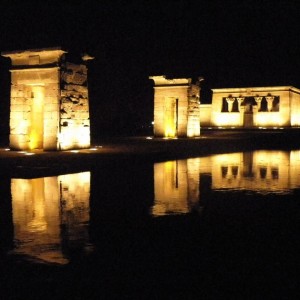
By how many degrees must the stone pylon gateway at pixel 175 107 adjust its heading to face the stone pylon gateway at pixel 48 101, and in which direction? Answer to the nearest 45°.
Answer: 0° — it already faces it

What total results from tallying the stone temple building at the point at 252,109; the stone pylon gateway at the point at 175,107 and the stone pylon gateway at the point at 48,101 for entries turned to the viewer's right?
0

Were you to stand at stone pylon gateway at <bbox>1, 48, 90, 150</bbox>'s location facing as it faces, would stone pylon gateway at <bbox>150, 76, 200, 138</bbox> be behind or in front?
behind

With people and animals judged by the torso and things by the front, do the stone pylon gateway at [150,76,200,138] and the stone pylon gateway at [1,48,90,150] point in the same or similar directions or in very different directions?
same or similar directions

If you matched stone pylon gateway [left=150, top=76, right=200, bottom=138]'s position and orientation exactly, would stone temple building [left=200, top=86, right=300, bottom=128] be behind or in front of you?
behind

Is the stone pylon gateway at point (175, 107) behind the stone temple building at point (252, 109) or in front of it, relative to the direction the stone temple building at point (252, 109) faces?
in front

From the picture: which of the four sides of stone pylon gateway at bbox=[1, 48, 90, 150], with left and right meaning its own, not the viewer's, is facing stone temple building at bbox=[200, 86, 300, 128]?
back

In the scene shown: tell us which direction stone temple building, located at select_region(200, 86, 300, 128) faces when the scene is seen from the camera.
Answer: facing the viewer

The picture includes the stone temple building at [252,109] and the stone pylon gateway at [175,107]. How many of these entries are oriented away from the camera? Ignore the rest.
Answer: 0

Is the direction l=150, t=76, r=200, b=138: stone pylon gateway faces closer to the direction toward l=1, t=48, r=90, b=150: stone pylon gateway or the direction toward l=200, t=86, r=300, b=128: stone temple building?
the stone pylon gateway

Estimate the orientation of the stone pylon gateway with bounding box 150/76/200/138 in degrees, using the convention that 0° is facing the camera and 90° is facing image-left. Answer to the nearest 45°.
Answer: approximately 45°

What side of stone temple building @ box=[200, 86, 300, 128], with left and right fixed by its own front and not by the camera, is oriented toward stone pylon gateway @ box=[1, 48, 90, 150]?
front

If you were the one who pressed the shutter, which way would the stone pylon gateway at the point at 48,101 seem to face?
facing the viewer and to the left of the viewer
